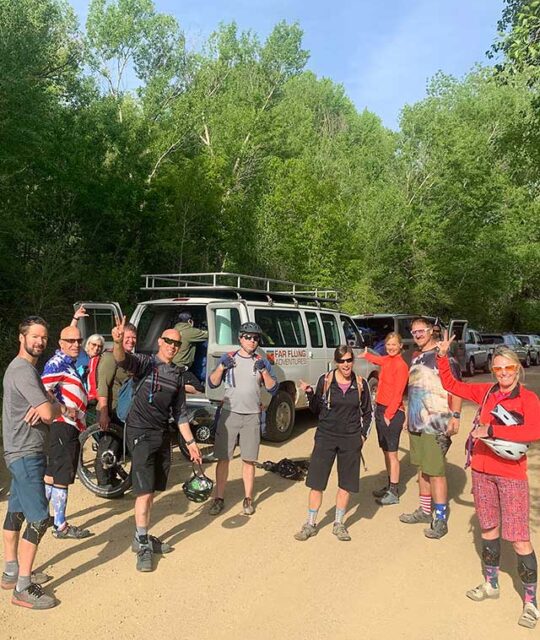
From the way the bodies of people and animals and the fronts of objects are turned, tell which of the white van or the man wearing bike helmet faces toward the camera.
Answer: the man wearing bike helmet

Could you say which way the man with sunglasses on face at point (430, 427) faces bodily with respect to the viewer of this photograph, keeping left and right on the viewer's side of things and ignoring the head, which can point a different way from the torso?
facing the viewer and to the left of the viewer

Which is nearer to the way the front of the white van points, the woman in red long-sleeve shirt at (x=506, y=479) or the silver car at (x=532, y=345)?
the silver car

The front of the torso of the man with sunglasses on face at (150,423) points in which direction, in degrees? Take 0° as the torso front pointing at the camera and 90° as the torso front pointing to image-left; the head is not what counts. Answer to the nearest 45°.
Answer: approximately 315°

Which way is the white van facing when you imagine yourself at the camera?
facing away from the viewer and to the right of the viewer

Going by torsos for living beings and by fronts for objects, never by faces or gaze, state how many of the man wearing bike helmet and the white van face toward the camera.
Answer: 1

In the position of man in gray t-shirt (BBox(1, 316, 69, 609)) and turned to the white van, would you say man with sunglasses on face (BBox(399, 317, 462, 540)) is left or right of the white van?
right

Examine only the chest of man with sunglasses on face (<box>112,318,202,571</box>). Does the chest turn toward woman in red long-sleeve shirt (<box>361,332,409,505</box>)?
no

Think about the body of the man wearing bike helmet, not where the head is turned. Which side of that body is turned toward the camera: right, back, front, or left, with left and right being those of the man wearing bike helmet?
front

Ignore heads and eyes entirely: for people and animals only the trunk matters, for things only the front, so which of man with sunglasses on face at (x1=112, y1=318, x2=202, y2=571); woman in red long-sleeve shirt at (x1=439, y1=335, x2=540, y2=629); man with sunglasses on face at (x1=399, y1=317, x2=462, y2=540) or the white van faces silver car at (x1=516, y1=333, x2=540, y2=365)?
the white van

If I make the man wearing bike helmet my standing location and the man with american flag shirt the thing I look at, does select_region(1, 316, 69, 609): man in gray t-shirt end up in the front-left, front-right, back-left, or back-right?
front-left

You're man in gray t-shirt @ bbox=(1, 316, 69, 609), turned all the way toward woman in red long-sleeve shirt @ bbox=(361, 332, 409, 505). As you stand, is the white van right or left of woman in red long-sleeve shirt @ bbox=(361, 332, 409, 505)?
left

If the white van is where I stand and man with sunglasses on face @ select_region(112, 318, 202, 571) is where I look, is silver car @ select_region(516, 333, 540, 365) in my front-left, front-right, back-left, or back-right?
back-left

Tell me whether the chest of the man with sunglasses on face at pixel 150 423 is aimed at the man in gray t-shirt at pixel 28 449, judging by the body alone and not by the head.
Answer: no

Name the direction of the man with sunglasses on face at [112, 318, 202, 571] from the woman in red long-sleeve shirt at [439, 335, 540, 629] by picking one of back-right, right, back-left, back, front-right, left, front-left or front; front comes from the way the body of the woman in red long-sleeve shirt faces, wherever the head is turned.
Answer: front-right

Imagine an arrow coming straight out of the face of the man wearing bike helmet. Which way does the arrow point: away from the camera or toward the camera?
toward the camera

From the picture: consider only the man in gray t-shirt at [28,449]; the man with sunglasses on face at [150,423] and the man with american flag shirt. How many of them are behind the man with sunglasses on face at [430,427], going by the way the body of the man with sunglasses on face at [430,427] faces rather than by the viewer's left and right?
0
